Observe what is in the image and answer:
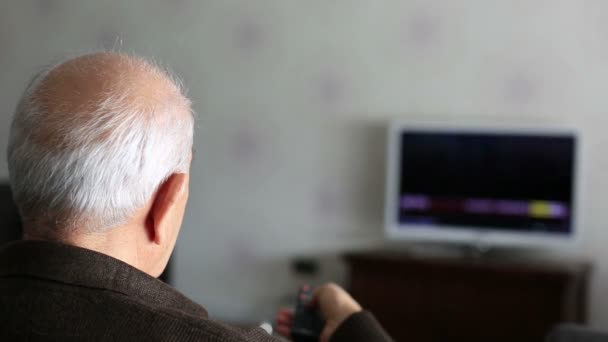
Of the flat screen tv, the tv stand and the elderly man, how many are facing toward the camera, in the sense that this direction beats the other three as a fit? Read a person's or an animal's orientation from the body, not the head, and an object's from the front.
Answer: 2

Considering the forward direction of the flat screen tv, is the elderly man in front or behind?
in front

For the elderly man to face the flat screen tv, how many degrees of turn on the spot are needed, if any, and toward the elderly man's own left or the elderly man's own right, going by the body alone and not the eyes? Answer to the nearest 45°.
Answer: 0° — they already face it

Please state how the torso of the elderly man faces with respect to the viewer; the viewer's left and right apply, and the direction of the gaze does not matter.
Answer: facing away from the viewer and to the right of the viewer

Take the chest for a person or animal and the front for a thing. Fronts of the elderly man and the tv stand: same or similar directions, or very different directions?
very different directions

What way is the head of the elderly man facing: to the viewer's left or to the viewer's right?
to the viewer's right

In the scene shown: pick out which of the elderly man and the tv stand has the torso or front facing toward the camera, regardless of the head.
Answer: the tv stand

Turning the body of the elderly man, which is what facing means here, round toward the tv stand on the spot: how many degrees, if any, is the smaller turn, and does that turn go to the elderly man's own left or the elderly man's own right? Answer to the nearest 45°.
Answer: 0° — they already face it

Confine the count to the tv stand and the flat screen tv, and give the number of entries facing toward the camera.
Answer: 2

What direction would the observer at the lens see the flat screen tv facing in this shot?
facing the viewer

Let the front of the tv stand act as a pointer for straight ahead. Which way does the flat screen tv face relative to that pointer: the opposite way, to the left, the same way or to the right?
the same way
